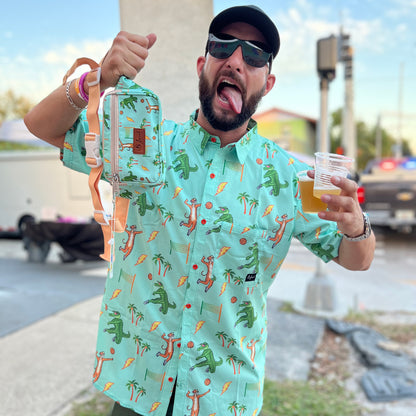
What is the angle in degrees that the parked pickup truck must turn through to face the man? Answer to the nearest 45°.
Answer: approximately 180°

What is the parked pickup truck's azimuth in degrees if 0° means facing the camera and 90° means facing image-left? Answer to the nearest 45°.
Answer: approximately 180°

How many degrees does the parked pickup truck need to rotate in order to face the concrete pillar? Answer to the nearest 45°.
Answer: approximately 180°

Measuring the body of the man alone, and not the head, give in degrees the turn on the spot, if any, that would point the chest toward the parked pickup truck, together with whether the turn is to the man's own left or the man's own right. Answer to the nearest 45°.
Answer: approximately 135° to the man's own left

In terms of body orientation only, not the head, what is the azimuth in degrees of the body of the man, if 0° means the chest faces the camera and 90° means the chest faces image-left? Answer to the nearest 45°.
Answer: approximately 0°

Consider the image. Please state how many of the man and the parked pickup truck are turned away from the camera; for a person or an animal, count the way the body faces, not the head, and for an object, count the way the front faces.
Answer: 1

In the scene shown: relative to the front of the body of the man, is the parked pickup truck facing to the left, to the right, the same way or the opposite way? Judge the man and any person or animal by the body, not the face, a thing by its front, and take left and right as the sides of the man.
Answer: the opposite way

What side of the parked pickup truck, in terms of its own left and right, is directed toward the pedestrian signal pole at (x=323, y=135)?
back
